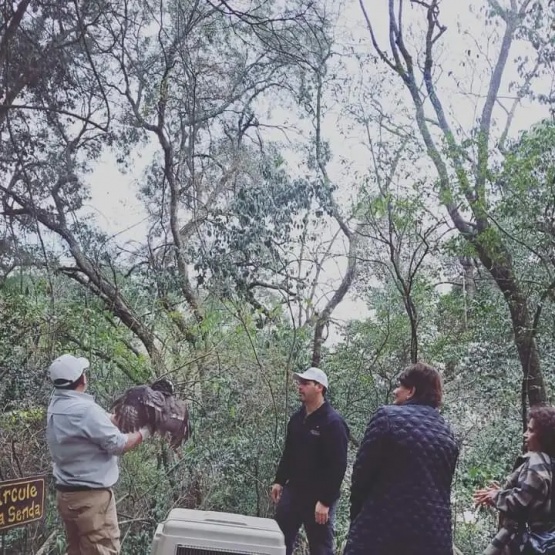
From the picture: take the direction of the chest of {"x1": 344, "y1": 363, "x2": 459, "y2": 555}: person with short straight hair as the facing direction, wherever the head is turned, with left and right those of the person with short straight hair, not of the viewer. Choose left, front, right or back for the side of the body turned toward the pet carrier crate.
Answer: left

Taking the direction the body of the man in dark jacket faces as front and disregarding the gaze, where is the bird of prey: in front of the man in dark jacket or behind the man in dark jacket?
in front

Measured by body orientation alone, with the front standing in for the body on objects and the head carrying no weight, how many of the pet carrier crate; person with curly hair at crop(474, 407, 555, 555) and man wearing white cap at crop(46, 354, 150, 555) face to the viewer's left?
1

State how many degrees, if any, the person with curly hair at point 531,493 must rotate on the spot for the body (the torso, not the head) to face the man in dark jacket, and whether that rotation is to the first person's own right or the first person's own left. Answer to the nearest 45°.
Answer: approximately 45° to the first person's own right

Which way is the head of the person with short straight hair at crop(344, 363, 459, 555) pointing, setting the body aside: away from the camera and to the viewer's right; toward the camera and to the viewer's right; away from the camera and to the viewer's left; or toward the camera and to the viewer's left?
away from the camera and to the viewer's left

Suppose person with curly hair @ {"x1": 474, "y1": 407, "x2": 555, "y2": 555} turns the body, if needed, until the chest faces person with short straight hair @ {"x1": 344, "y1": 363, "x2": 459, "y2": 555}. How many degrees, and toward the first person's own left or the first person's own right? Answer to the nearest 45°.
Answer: approximately 45° to the first person's own left

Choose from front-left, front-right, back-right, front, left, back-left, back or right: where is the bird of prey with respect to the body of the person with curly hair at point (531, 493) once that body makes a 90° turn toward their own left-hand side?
right

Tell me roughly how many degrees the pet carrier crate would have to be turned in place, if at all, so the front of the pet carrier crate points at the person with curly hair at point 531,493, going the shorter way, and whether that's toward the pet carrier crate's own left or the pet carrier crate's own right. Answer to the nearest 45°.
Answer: approximately 90° to the pet carrier crate's own left

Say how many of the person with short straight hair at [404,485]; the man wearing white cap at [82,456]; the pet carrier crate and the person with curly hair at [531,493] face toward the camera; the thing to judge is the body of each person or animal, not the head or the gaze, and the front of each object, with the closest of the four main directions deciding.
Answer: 1

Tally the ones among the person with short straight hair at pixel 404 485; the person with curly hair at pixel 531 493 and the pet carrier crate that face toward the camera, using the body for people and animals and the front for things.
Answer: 1

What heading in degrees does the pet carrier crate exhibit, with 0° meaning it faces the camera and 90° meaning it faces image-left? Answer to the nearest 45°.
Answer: approximately 0°

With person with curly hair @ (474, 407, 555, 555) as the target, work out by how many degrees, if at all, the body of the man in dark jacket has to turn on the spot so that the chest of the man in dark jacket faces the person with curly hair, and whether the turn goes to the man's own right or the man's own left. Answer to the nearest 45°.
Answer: approximately 90° to the man's own left

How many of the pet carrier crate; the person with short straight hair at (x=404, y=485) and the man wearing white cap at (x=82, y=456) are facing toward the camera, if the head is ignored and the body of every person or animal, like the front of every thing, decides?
1

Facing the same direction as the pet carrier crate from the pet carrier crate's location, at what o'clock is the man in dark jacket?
The man in dark jacket is roughly at 7 o'clock from the pet carrier crate.

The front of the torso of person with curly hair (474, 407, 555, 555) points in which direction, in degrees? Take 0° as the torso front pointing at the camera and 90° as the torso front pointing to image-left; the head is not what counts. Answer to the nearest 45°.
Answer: approximately 90°

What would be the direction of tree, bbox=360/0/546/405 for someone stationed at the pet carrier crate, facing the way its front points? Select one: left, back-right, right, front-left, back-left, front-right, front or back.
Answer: back-left

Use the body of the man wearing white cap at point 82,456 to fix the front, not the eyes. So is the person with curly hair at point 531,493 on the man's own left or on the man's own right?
on the man's own right

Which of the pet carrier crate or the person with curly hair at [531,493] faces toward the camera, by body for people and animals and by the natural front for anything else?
the pet carrier crate
